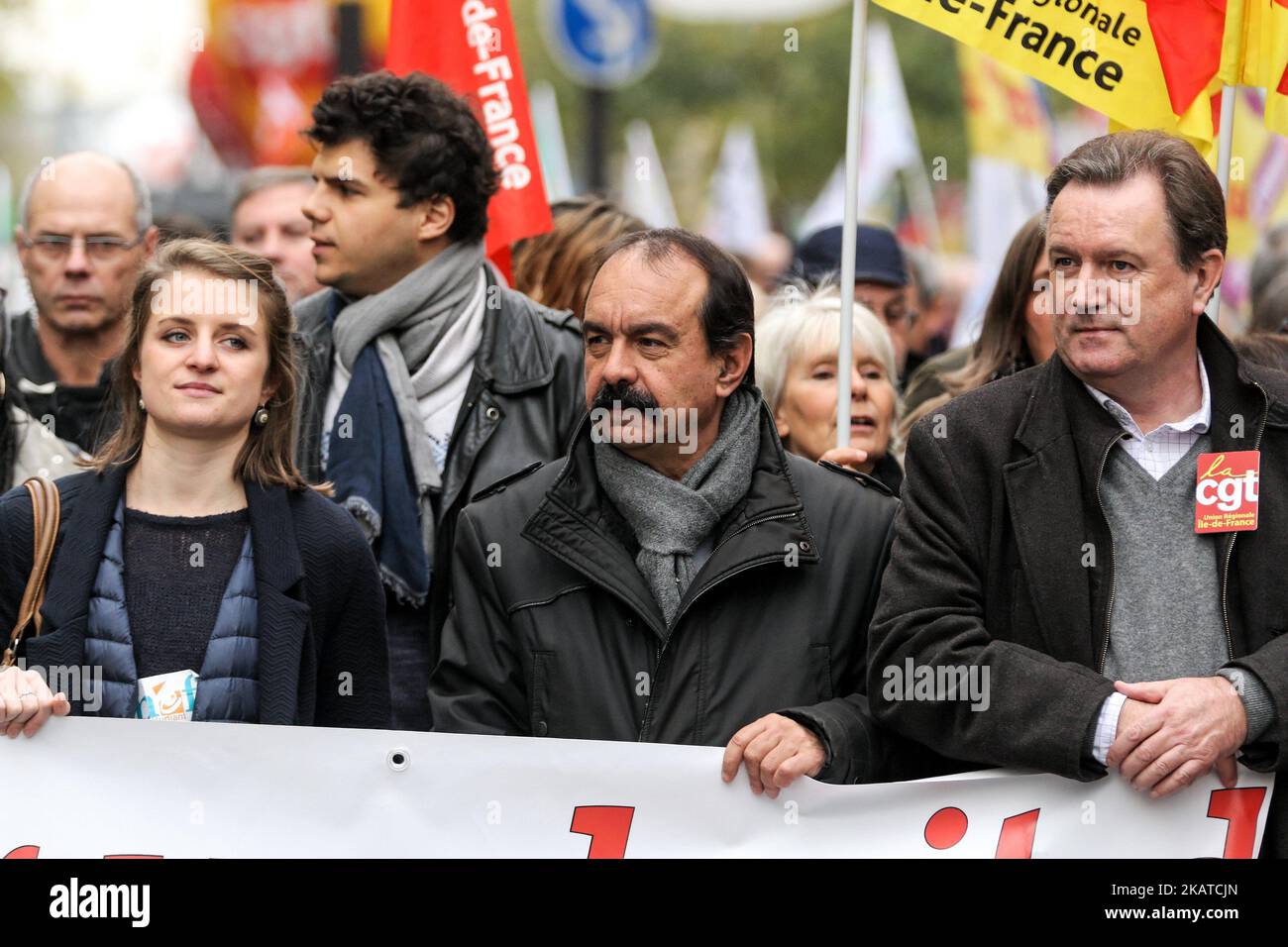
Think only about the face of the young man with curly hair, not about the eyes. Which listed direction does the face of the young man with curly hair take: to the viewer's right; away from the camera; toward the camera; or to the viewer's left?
to the viewer's left

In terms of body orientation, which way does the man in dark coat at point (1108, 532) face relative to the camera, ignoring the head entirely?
toward the camera

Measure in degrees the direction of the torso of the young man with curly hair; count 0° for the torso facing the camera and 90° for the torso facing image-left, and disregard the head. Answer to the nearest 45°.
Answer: approximately 45°

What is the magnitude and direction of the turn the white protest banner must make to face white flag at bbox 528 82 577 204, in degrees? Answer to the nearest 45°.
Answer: approximately 180°

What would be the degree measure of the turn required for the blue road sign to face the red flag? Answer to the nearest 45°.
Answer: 0° — it already faces it

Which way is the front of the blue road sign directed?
toward the camera

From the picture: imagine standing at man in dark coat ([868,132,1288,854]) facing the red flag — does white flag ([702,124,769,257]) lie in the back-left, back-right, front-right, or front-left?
front-right

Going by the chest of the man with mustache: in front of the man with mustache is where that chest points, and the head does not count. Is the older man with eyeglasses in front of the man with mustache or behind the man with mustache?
behind

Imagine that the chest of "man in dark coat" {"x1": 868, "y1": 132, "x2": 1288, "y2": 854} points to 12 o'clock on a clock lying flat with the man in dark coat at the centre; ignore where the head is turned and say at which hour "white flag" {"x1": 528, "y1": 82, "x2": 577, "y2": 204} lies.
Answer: The white flag is roughly at 5 o'clock from the man in dark coat.

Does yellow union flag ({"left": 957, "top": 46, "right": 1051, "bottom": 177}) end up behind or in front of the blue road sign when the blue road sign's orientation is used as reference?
in front

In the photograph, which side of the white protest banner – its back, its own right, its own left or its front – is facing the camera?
front

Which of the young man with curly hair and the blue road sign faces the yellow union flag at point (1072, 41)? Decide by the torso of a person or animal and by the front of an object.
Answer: the blue road sign

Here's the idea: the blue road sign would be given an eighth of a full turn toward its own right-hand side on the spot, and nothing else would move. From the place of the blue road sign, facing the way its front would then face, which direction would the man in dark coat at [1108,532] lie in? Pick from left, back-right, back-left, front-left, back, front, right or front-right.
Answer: front-left

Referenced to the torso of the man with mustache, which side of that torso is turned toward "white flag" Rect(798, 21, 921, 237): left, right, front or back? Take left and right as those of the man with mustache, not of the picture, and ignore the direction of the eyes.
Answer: back
